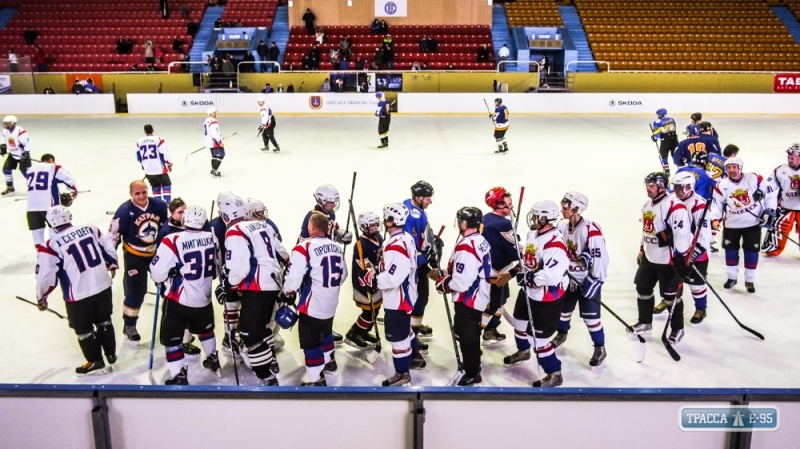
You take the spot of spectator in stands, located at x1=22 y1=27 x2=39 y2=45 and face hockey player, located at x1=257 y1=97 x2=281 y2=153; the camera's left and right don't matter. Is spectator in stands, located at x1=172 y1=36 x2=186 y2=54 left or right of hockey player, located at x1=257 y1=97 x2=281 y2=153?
left

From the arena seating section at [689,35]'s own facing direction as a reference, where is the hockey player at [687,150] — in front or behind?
in front

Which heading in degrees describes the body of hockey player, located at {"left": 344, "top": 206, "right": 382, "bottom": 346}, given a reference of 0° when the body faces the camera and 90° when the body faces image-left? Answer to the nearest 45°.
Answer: approximately 315°

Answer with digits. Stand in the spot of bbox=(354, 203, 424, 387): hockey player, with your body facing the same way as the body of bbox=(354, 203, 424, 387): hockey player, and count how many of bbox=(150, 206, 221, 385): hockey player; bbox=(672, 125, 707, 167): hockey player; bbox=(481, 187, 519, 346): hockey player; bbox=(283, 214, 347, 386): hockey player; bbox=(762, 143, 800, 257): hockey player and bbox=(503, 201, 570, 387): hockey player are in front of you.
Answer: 2

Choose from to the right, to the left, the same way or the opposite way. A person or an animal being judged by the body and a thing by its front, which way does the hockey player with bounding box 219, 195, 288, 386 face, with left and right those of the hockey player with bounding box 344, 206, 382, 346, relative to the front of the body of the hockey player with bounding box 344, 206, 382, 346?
the opposite way

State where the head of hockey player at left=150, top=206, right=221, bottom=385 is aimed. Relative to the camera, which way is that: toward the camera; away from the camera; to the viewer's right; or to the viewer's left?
away from the camera

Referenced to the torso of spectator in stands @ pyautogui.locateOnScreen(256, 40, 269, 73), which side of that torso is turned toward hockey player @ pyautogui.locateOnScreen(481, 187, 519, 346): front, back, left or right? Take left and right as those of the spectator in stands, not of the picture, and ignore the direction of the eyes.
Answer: front
